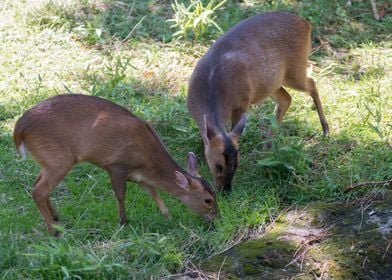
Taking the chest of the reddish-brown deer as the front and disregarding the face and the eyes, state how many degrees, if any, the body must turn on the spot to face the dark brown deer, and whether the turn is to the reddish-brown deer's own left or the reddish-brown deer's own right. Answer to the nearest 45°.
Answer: approximately 45° to the reddish-brown deer's own left

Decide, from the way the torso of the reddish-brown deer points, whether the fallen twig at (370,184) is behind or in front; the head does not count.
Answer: in front

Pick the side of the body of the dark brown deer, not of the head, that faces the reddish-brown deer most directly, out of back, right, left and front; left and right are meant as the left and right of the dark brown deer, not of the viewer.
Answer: front

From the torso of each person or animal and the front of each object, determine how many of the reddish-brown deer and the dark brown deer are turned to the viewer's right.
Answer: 1

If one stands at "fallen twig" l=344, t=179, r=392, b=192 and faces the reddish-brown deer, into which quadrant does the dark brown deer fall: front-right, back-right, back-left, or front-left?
front-right

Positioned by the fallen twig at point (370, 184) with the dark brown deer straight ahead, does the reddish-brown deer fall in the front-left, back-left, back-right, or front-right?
front-left

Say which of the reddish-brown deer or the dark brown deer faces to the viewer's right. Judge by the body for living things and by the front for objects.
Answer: the reddish-brown deer

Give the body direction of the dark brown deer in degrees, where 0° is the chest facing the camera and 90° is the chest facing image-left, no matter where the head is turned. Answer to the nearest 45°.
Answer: approximately 45°

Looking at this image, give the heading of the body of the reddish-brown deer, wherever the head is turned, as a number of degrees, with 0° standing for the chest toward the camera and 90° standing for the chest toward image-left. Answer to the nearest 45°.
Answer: approximately 270°

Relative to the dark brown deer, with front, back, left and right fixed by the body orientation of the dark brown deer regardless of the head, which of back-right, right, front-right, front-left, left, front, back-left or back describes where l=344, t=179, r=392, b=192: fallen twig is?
left

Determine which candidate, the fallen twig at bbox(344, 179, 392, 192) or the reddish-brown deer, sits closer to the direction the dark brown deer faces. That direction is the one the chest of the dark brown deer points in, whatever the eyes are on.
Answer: the reddish-brown deer

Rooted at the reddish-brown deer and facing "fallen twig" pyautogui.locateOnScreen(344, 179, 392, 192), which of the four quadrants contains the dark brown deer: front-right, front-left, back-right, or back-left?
front-left
